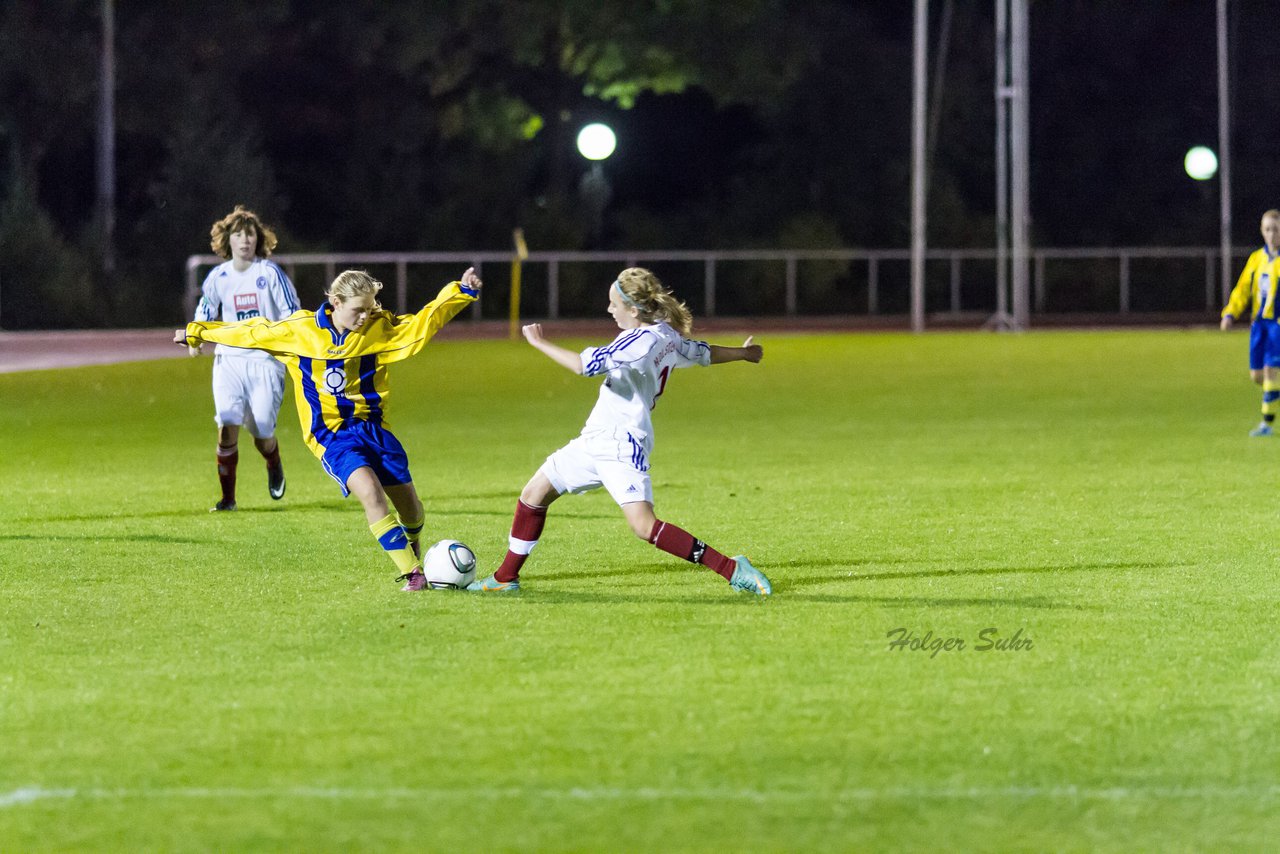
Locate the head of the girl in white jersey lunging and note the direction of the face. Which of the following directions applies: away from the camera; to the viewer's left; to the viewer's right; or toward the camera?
to the viewer's left

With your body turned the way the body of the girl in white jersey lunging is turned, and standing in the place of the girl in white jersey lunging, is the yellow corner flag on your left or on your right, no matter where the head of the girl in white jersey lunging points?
on your right

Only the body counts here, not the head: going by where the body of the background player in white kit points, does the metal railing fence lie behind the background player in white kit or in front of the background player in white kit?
behind

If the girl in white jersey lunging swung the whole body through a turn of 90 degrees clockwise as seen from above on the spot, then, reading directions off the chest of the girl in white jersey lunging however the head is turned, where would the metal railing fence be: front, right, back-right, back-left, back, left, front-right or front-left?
front

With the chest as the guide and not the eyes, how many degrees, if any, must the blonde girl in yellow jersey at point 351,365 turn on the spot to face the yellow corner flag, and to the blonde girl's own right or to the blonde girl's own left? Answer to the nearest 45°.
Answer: approximately 180°

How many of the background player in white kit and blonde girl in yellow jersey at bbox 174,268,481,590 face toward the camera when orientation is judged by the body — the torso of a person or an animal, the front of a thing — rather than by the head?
2

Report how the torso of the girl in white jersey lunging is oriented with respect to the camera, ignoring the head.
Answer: to the viewer's left

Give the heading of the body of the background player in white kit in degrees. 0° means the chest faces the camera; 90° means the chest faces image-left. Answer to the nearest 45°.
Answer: approximately 0°

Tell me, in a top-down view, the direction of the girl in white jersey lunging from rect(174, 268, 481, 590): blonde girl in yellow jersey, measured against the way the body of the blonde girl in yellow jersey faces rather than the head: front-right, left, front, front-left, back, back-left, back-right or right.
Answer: front-left

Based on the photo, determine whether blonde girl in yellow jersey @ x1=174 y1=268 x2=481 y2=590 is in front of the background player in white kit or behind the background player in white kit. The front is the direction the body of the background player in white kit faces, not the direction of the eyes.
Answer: in front
